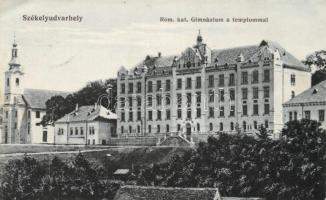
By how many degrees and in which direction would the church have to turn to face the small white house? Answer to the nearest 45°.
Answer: approximately 135° to its left

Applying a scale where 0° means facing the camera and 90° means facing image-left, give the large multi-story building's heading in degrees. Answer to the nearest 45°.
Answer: approximately 45°

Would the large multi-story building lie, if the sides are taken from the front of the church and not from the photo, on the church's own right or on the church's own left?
on the church's own left

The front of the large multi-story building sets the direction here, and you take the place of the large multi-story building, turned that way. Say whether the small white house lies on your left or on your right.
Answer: on your right

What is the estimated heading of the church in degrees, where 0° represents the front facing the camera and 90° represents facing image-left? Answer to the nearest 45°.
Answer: approximately 45°

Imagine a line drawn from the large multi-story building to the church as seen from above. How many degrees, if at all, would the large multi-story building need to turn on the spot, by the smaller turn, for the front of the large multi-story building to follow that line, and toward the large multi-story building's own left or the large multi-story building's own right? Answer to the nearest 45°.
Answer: approximately 45° to the large multi-story building's own right
